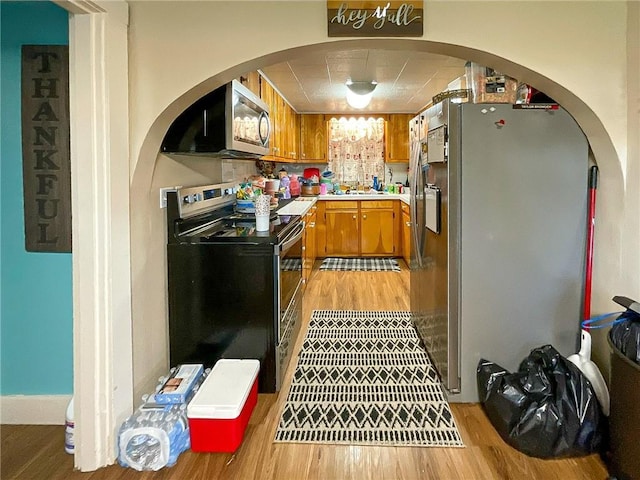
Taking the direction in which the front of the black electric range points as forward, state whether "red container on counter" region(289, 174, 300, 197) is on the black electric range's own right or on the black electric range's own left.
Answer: on the black electric range's own left

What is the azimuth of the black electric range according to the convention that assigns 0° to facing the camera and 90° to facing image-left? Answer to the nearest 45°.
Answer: approximately 270°

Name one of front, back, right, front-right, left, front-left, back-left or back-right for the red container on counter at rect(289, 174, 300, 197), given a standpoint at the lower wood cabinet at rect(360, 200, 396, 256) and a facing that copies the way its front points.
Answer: right

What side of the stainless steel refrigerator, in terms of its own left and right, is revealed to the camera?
left

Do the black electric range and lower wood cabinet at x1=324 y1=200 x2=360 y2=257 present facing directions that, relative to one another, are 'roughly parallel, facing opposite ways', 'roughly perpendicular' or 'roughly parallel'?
roughly perpendicular
